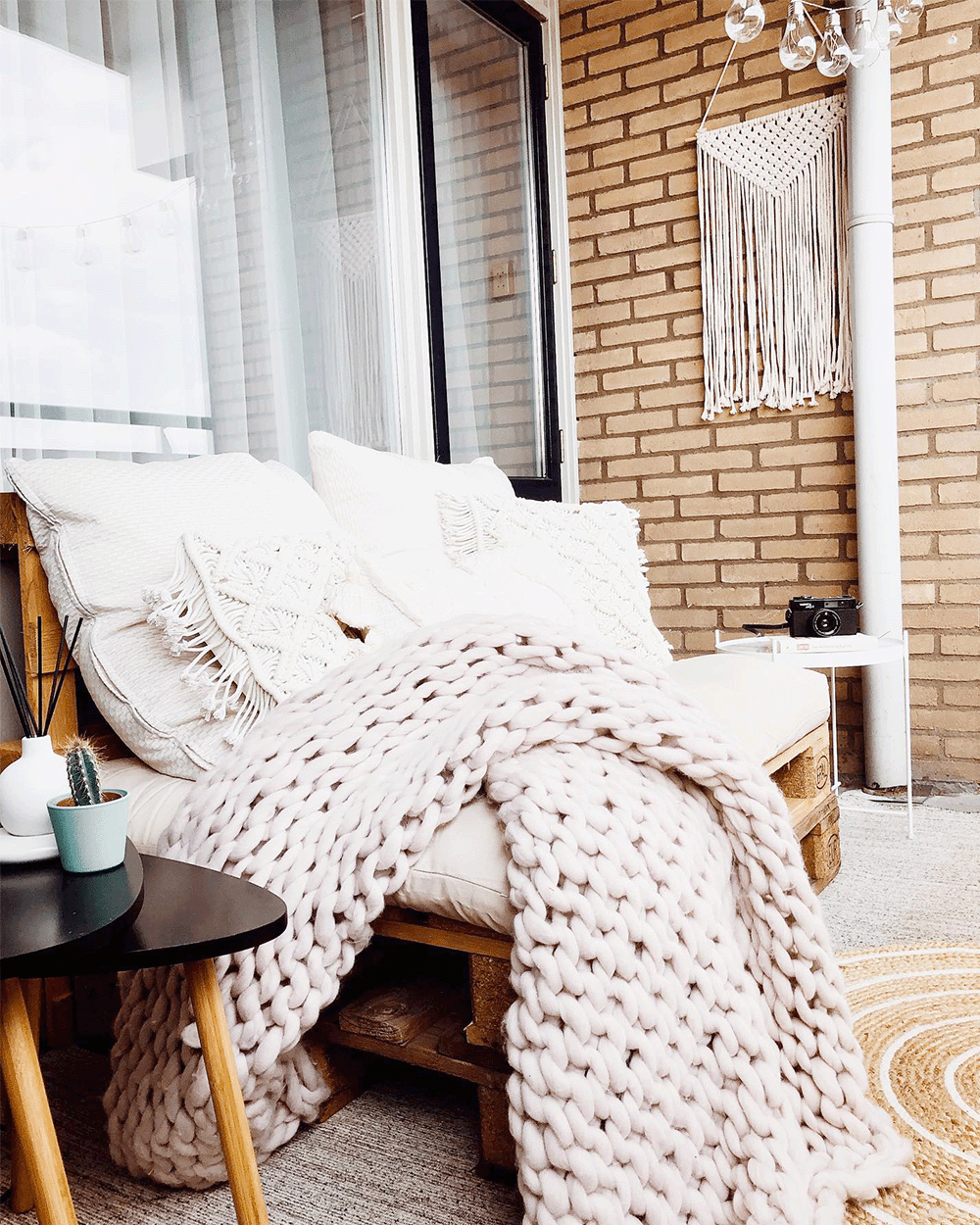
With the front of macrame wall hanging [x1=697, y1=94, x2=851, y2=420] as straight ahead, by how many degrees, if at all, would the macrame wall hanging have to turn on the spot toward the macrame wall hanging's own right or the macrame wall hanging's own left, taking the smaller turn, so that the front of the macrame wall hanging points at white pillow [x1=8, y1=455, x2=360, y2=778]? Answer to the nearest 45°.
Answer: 0° — it already faces it

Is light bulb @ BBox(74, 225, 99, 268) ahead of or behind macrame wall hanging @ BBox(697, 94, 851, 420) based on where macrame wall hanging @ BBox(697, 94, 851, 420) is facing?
ahead

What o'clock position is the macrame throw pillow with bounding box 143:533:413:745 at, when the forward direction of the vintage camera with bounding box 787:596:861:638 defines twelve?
The macrame throw pillow is roughly at 1 o'clock from the vintage camera.

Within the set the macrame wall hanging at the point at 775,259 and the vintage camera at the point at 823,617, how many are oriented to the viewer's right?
0

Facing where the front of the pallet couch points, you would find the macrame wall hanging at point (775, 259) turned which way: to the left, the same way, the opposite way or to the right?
to the right

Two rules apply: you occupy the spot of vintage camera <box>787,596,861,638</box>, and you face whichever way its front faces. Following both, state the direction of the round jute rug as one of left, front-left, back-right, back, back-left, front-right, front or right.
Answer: front

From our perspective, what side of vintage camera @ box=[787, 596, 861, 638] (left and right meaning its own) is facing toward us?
front

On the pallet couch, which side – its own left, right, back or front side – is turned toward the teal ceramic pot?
right

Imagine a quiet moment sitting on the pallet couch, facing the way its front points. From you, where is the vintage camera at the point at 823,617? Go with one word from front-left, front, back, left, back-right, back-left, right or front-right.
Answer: left

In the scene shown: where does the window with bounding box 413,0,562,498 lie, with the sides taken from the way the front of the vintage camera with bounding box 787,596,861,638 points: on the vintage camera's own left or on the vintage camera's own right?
on the vintage camera's own right

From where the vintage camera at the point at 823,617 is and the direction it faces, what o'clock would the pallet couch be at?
The pallet couch is roughly at 1 o'clock from the vintage camera.
